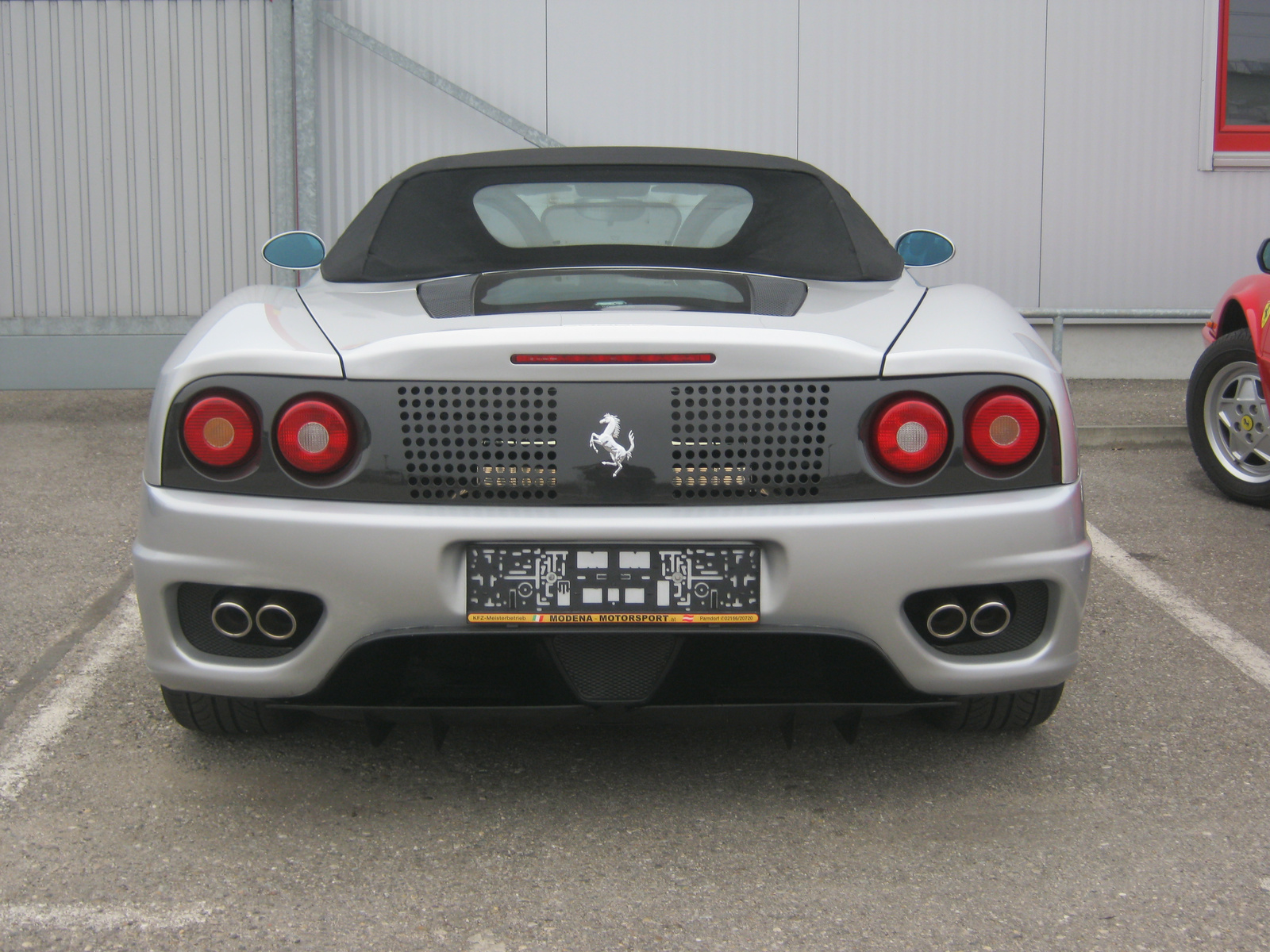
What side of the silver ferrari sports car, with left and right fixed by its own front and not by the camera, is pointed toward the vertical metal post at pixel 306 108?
front

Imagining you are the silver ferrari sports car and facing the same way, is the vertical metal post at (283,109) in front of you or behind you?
in front

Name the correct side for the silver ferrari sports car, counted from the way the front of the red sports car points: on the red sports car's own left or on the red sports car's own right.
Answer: on the red sports car's own left

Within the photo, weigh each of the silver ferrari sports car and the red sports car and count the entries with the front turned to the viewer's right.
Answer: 0

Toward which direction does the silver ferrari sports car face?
away from the camera

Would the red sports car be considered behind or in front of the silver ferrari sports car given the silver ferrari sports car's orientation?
in front
